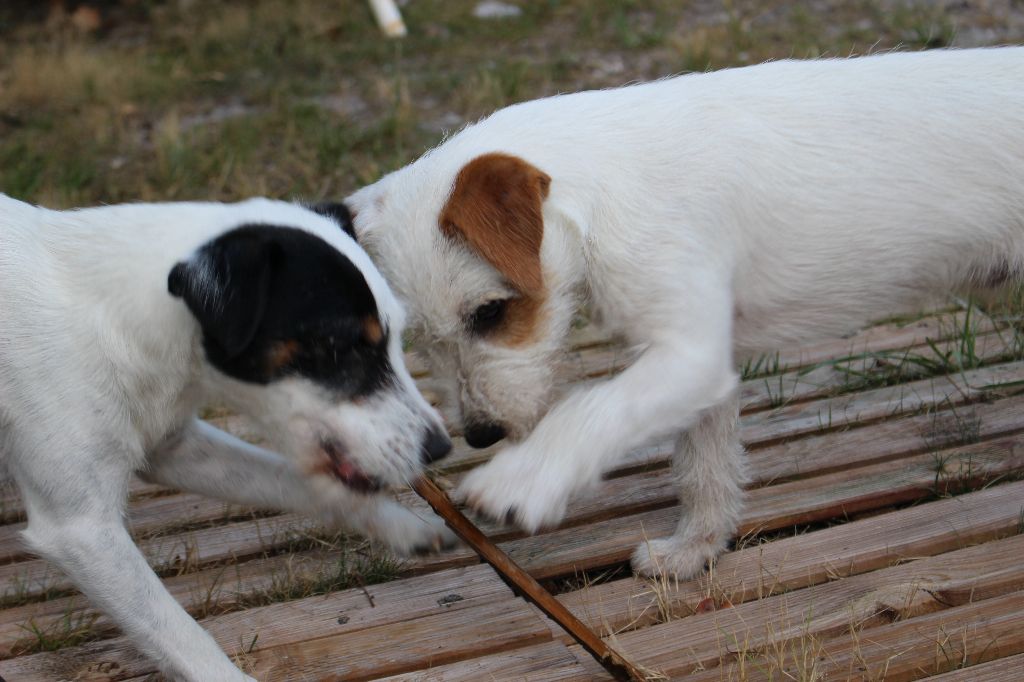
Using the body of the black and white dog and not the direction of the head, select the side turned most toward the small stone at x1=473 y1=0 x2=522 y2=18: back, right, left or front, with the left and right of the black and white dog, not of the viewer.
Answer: left

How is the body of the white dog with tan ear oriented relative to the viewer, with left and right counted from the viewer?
facing to the left of the viewer

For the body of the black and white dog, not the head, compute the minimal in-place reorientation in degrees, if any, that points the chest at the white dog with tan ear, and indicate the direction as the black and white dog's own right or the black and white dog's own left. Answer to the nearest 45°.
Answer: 0° — it already faces it

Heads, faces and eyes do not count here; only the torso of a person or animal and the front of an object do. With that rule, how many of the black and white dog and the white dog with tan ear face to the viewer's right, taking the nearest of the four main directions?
1

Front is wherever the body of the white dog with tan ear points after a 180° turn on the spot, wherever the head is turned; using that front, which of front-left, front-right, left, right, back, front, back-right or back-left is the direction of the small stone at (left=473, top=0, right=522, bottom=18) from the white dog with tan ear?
left

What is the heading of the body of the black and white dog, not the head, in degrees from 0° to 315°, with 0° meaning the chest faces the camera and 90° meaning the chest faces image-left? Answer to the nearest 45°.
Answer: approximately 270°

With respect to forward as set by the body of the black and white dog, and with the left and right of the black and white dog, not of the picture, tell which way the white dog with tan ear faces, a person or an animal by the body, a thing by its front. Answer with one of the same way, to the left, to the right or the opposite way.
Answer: the opposite way
